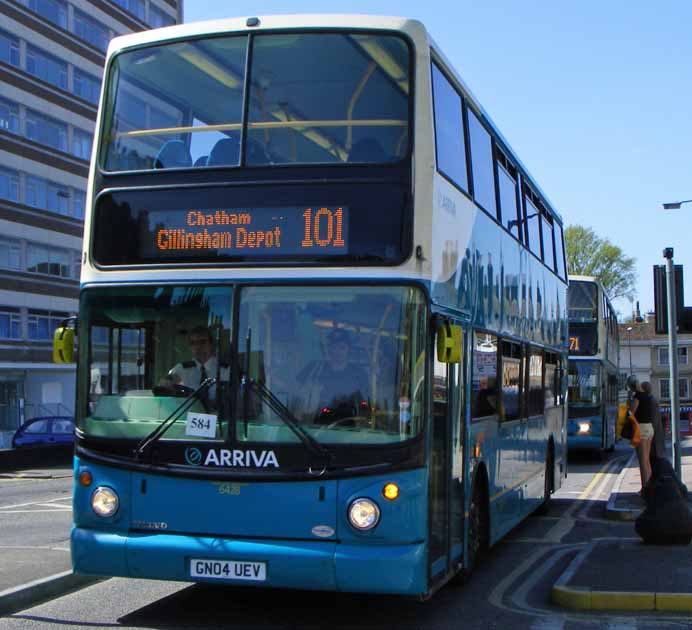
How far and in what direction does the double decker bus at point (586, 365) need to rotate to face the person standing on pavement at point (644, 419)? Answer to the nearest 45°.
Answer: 0° — it already faces them

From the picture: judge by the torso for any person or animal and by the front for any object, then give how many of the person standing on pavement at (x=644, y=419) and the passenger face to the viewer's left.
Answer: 1

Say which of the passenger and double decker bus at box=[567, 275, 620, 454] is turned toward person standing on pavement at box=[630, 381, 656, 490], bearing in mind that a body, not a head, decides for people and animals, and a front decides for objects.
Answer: the double decker bus

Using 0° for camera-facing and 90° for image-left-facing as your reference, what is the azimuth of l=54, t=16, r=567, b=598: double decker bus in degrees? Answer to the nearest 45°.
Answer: approximately 45°

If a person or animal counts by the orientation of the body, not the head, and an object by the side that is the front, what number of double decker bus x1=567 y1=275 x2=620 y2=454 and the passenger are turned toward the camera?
2

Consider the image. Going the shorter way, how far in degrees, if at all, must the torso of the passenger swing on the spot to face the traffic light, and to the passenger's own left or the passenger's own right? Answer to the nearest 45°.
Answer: approximately 135° to the passenger's own left

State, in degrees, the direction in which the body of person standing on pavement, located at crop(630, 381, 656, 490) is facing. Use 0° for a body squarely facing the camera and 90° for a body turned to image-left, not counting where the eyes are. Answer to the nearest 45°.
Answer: approximately 90°
